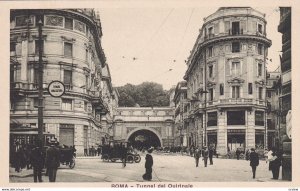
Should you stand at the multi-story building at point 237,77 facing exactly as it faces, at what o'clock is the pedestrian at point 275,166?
The pedestrian is roughly at 12 o'clock from the multi-story building.

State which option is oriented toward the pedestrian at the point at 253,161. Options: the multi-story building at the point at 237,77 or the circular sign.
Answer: the multi-story building

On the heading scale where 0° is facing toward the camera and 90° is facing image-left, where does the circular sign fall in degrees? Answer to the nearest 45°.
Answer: approximately 0°
